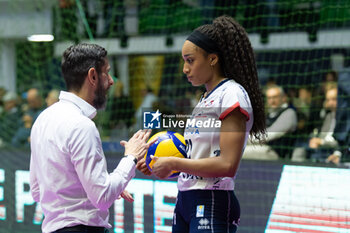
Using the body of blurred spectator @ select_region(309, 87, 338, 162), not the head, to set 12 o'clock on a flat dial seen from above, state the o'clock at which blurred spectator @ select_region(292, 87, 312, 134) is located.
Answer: blurred spectator @ select_region(292, 87, 312, 134) is roughly at 4 o'clock from blurred spectator @ select_region(309, 87, 338, 162).

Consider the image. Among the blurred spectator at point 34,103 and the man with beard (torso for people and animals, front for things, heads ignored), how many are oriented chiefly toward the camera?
1

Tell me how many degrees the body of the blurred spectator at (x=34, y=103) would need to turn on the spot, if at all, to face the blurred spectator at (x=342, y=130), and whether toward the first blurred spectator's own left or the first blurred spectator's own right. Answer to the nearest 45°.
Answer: approximately 45° to the first blurred spectator's own left

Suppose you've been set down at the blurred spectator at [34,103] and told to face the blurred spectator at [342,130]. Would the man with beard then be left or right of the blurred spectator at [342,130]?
right

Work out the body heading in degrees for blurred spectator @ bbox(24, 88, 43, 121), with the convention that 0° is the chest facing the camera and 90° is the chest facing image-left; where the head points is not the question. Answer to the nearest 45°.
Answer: approximately 0°

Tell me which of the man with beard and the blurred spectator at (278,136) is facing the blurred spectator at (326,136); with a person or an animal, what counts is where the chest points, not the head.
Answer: the man with beard

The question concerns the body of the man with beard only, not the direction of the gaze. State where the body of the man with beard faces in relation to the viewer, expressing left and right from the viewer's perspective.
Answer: facing away from the viewer and to the right of the viewer

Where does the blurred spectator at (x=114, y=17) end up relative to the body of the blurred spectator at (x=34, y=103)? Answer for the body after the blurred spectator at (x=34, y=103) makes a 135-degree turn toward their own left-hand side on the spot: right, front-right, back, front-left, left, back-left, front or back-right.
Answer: front

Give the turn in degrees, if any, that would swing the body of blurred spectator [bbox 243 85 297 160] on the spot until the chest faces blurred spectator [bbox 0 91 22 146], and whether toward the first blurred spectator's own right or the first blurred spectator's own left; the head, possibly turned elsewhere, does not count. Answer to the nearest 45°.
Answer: approximately 90° to the first blurred spectator's own right

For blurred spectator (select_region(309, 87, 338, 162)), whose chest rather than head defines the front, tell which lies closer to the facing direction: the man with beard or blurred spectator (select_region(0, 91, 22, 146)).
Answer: the man with beard
